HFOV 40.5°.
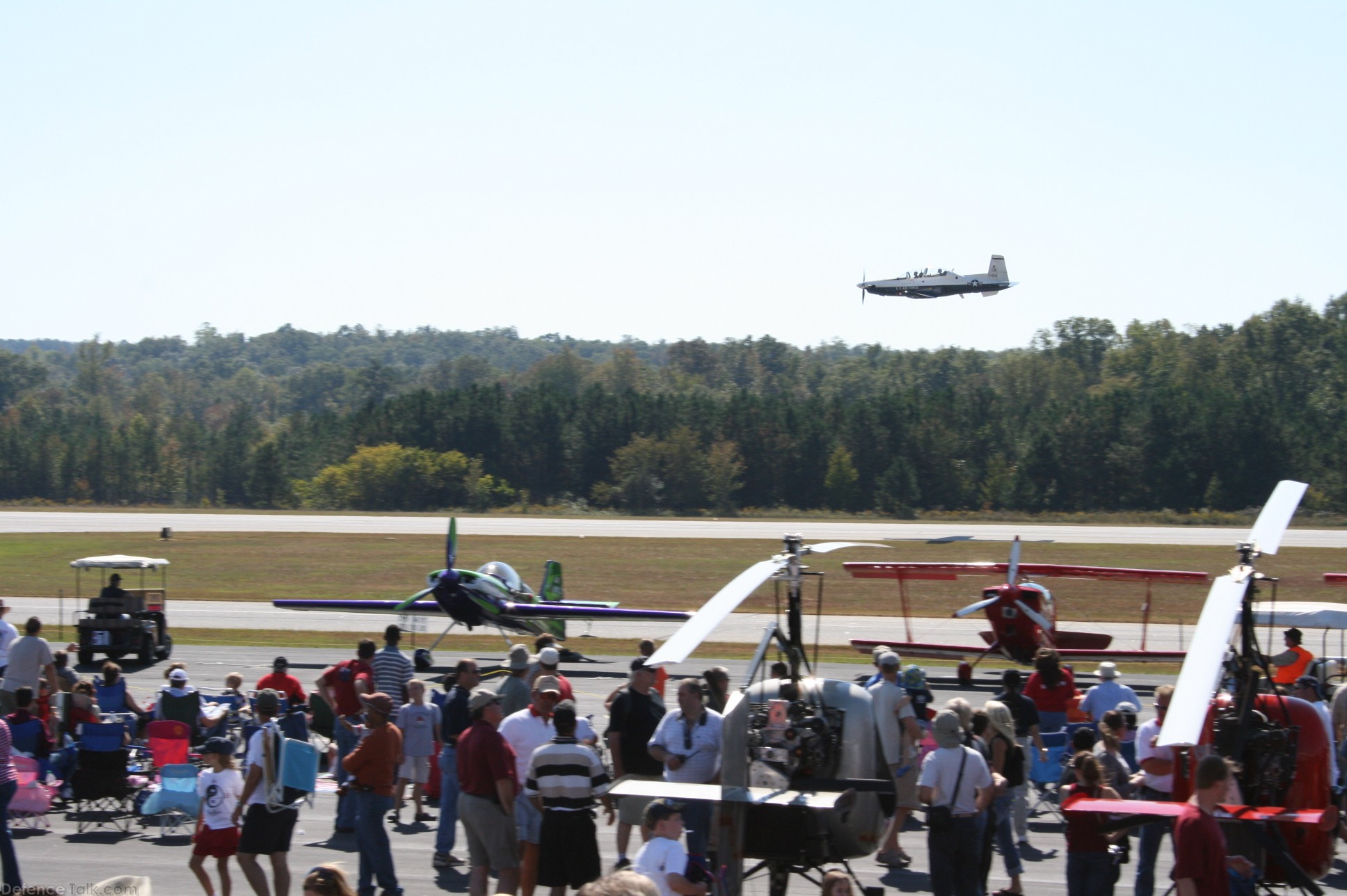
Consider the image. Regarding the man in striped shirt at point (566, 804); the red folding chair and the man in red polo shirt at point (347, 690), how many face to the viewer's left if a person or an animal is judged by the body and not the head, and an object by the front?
0

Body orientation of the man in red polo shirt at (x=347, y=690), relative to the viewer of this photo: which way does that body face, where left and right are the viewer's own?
facing away from the viewer and to the right of the viewer

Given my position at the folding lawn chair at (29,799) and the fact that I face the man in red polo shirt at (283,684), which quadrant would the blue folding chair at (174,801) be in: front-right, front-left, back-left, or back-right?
front-right

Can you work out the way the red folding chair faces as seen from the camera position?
facing away from the viewer

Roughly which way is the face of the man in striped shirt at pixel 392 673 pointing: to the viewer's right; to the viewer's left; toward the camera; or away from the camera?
away from the camera

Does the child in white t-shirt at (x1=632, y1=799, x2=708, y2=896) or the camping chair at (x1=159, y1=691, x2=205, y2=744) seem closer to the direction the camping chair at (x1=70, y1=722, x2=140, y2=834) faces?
the camping chair

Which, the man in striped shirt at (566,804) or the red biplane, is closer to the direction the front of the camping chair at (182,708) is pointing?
the red biplane

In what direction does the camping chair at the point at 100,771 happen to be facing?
away from the camera

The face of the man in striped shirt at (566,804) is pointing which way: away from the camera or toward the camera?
away from the camera

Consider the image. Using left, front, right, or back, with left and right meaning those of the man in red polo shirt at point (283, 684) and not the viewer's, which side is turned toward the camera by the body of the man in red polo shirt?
back

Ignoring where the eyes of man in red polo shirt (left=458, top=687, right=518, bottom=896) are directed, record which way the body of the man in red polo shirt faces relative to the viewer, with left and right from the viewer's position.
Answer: facing away from the viewer and to the right of the viewer

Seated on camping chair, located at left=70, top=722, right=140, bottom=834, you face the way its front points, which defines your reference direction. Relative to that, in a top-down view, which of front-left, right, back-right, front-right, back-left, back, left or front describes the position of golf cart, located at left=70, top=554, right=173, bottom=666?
front

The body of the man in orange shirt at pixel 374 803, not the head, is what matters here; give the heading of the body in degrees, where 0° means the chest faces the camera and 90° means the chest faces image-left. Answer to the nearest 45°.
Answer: approximately 90°
